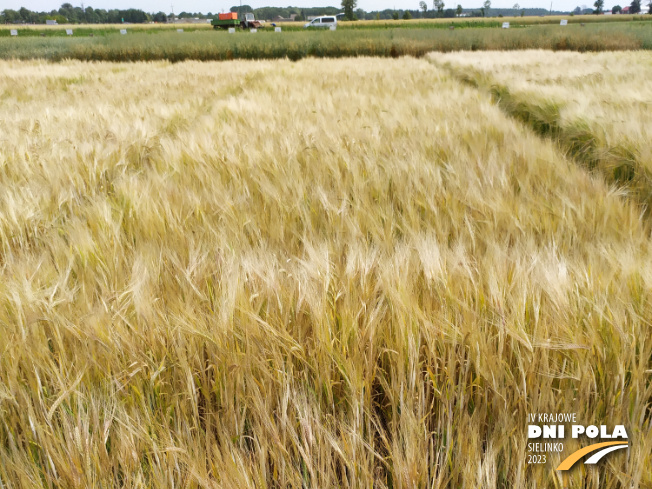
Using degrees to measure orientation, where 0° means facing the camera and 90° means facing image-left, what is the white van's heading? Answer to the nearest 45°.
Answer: approximately 90°
